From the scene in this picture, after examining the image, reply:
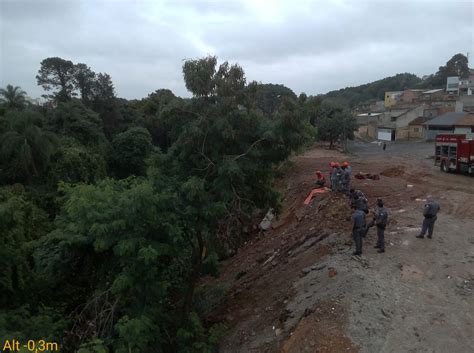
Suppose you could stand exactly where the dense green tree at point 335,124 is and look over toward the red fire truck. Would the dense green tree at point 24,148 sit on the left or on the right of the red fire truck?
right

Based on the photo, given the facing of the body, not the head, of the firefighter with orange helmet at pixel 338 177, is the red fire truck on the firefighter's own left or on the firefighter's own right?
on the firefighter's own right

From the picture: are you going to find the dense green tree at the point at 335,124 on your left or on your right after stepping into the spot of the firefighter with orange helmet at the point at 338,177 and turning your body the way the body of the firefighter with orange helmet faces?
on your right

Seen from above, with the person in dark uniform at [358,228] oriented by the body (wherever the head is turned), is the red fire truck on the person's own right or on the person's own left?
on the person's own right

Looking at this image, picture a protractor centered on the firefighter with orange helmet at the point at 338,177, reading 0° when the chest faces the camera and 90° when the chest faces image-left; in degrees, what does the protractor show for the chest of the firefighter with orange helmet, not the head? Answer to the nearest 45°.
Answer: approximately 90°

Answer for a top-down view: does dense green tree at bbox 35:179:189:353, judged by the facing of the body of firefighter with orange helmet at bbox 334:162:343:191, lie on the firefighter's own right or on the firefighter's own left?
on the firefighter's own left

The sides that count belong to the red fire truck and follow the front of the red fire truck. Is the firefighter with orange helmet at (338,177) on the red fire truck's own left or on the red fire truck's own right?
on the red fire truck's own right

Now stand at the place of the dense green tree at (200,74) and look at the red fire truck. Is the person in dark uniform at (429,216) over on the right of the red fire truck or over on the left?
right

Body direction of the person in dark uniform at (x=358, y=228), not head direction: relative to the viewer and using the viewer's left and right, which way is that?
facing away from the viewer and to the left of the viewer
